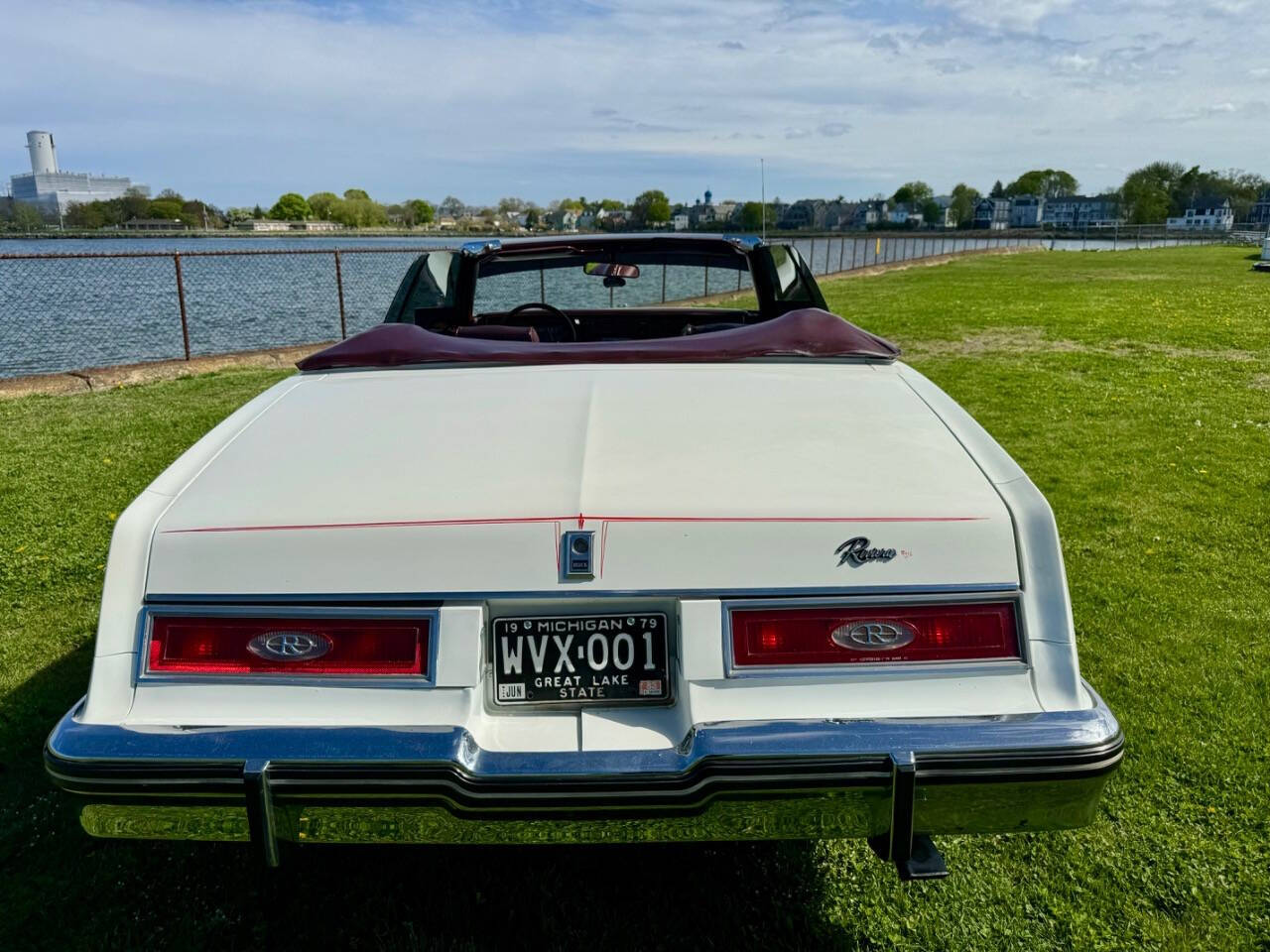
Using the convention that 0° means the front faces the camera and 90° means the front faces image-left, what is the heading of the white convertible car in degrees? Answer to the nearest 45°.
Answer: approximately 180°

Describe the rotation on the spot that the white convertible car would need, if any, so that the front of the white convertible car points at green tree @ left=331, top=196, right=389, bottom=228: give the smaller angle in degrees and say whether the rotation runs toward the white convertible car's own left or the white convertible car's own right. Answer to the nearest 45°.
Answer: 0° — it already faces it

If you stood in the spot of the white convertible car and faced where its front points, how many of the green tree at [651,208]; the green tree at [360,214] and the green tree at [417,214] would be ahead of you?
3

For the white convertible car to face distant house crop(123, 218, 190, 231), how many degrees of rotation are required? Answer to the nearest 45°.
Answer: approximately 45° to its left

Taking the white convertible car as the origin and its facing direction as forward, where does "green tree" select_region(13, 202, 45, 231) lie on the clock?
The green tree is roughly at 11 o'clock from the white convertible car.

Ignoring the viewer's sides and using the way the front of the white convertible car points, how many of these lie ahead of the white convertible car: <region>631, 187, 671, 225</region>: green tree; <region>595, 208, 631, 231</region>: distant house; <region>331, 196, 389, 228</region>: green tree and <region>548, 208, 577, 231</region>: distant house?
4

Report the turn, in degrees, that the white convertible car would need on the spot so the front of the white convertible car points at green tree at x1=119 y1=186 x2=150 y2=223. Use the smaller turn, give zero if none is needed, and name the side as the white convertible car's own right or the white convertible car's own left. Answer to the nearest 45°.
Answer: approximately 45° to the white convertible car's own left

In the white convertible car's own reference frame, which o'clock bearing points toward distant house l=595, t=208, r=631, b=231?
The distant house is roughly at 12 o'clock from the white convertible car.

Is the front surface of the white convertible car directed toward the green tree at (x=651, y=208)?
yes

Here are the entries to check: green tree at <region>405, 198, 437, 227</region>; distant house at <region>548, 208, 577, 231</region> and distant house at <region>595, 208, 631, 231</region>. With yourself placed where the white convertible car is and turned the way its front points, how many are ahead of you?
3

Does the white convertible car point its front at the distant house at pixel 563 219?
yes
